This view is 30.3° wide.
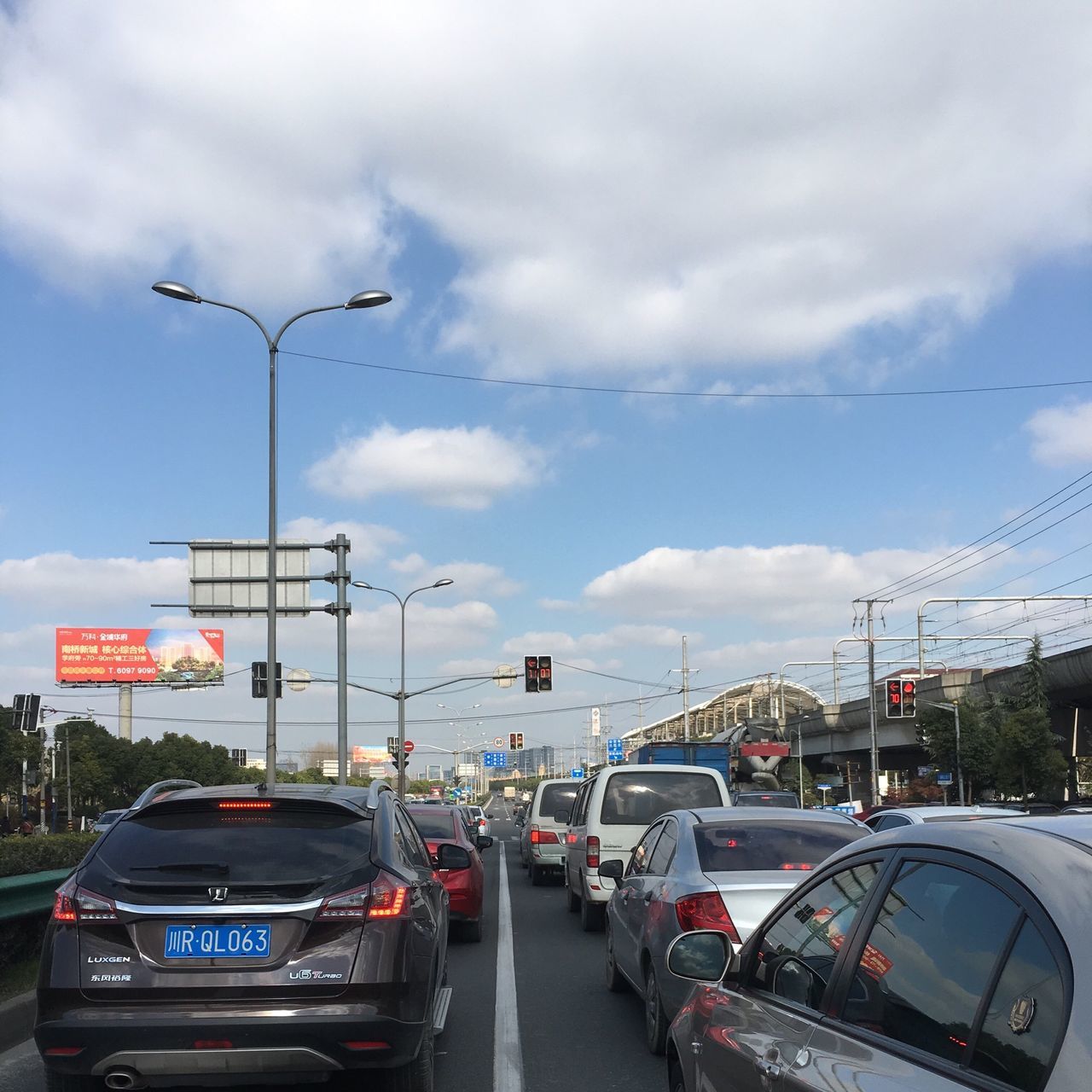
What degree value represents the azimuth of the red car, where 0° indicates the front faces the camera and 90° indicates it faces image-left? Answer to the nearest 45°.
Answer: approximately 180°

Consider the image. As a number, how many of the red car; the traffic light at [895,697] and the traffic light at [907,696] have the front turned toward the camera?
2

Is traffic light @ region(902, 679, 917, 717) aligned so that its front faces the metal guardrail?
yes

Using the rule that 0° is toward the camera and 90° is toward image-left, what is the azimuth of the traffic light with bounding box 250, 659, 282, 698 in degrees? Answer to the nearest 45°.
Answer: approximately 180°

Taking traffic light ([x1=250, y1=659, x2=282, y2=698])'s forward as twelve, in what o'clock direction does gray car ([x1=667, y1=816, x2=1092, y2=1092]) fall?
The gray car is roughly at 6 o'clock from the traffic light.

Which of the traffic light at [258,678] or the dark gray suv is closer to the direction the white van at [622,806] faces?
the traffic light

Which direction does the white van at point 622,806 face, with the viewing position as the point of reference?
facing away from the viewer

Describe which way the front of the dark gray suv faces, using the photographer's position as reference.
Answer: facing away from the viewer

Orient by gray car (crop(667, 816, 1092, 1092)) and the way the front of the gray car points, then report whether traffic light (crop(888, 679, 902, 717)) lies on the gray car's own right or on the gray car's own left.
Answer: on the gray car's own right
